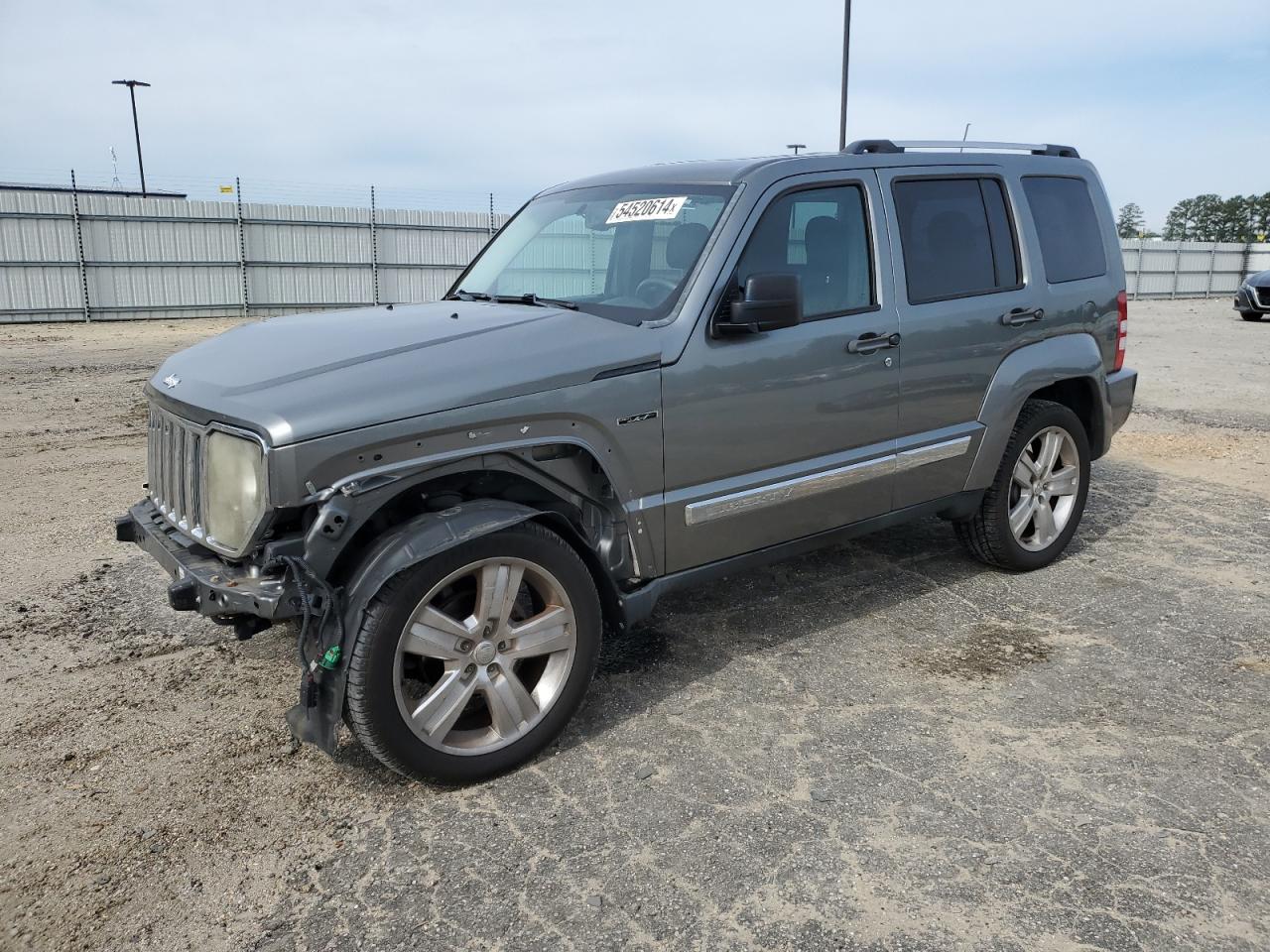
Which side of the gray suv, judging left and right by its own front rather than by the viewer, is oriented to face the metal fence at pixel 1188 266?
back

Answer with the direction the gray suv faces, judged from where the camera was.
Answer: facing the viewer and to the left of the viewer

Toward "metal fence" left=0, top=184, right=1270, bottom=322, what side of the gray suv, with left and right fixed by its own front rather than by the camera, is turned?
right
